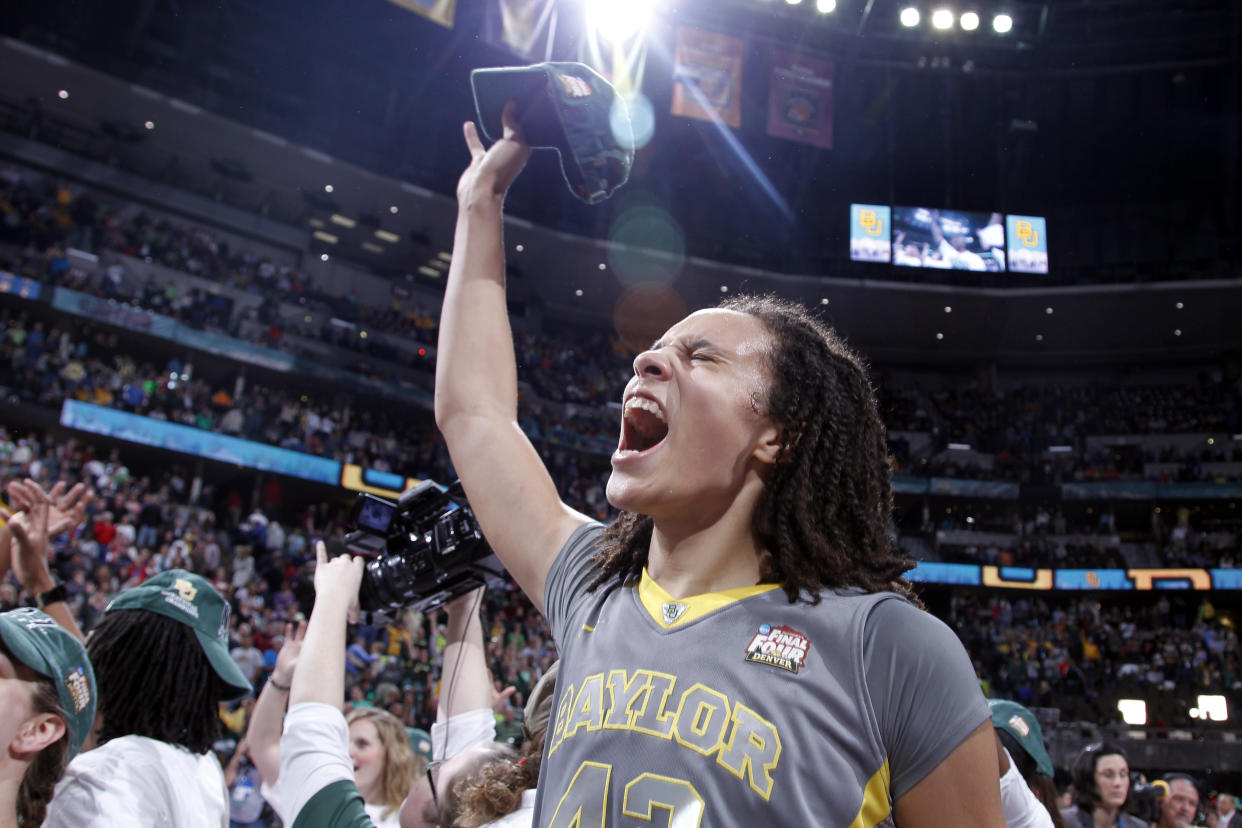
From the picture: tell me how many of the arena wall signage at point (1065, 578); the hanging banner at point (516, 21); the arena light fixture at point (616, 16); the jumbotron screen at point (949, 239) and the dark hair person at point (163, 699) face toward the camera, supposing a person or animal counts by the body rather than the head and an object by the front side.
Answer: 4

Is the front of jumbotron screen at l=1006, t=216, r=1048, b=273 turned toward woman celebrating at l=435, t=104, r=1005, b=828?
yes

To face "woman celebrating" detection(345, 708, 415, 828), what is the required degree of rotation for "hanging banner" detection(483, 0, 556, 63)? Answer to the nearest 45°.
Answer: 0° — it already faces them

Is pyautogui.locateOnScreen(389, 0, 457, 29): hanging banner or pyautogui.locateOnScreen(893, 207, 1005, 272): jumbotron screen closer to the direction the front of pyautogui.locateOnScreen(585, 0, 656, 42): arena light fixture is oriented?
the hanging banner

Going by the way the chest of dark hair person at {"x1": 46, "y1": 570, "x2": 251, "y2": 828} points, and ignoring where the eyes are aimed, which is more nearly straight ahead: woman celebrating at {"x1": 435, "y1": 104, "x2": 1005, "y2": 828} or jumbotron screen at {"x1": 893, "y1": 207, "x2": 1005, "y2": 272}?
the jumbotron screen

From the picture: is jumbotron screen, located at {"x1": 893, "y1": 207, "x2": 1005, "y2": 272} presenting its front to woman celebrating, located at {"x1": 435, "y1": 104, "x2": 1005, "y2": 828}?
yes

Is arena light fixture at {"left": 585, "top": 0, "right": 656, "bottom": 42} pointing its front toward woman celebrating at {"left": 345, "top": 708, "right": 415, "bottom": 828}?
yes

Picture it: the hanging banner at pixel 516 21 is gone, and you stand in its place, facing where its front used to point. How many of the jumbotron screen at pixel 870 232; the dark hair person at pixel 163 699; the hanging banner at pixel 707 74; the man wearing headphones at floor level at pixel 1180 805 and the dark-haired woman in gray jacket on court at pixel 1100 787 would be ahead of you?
3

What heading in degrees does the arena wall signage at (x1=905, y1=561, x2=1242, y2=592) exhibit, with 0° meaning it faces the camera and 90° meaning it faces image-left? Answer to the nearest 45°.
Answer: approximately 0°
